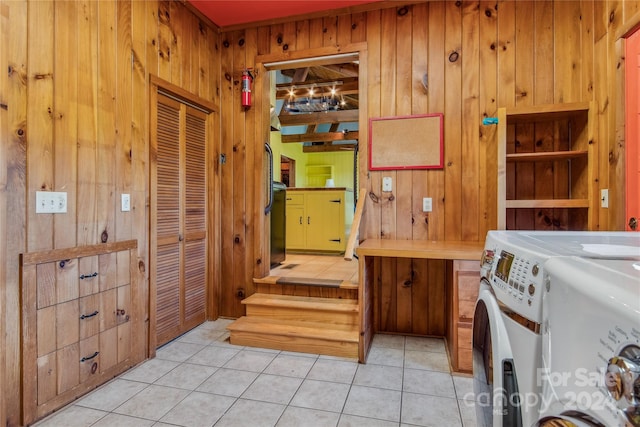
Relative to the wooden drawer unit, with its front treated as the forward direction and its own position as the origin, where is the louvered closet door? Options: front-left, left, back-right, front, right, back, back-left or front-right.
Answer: left

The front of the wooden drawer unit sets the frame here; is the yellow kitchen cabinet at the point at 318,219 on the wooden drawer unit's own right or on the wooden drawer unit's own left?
on the wooden drawer unit's own left

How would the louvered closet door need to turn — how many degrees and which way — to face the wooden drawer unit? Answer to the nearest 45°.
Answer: approximately 90° to its right

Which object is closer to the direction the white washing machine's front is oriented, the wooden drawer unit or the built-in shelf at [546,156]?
the wooden drawer unit

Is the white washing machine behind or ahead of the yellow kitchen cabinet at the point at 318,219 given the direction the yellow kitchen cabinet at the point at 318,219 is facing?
ahead

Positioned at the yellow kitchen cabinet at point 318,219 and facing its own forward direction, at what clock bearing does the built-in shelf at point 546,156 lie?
The built-in shelf is roughly at 11 o'clock from the yellow kitchen cabinet.

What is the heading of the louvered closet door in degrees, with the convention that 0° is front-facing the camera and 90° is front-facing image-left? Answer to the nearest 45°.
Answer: approximately 315°

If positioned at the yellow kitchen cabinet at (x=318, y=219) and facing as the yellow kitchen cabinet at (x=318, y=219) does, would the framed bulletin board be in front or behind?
in front

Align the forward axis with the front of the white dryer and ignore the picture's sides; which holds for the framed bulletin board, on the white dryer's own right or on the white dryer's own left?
on the white dryer's own right

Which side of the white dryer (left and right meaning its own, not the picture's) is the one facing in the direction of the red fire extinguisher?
right

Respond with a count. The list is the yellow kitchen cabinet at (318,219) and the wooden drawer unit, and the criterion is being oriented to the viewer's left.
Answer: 0

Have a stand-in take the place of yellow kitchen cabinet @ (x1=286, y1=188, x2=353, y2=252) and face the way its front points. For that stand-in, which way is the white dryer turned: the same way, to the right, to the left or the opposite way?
to the right
